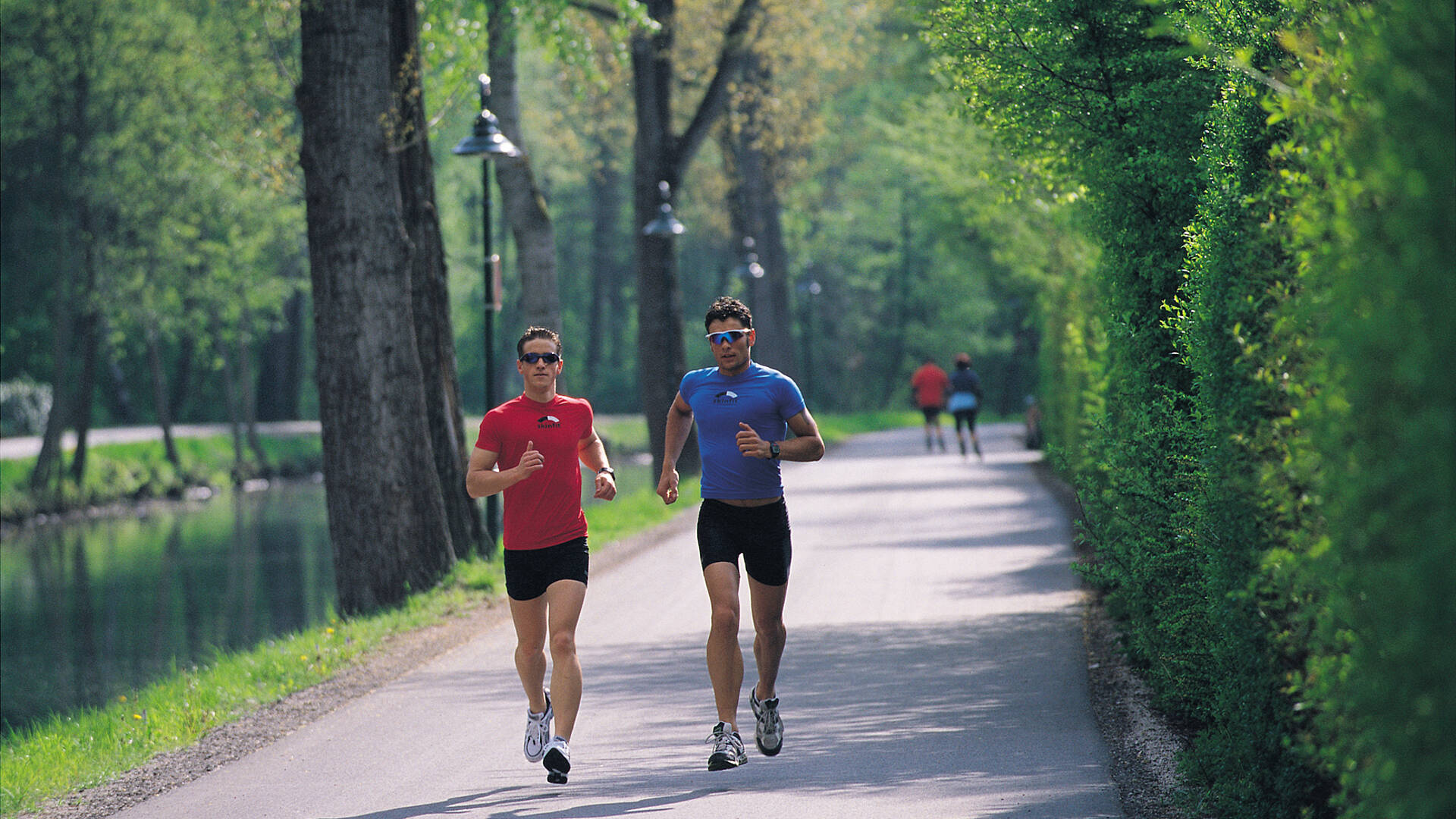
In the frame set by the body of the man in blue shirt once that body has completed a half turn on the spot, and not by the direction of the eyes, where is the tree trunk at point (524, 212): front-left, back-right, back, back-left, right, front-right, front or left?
front

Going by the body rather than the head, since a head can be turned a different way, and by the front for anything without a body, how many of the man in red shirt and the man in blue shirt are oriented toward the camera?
2

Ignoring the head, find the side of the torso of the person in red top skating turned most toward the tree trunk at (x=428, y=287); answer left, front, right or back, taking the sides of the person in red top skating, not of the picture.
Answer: back

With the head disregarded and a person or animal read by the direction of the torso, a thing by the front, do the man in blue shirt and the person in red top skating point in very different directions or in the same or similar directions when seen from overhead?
very different directions

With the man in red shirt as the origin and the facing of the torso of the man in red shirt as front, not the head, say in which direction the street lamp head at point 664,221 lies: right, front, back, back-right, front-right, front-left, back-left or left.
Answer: back

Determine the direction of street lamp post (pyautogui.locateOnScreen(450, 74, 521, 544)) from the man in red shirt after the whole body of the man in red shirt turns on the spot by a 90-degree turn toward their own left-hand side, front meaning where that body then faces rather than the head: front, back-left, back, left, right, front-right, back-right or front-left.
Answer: left

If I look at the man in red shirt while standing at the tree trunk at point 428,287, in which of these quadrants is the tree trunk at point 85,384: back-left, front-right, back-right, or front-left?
back-right

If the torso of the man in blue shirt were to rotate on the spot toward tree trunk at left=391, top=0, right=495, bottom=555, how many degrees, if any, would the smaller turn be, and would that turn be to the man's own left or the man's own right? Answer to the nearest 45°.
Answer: approximately 180°

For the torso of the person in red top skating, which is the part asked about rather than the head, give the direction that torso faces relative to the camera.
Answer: away from the camera

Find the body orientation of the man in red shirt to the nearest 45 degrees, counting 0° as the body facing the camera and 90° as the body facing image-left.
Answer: approximately 0°

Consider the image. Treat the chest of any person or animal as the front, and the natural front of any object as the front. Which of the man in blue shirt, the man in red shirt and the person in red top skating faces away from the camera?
the person in red top skating

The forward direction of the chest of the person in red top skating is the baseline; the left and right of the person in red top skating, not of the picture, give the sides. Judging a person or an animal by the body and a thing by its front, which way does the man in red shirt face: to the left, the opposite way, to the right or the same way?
the opposite way

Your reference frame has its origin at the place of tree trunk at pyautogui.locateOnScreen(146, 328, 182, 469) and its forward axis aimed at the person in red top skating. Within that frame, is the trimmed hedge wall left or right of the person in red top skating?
right
